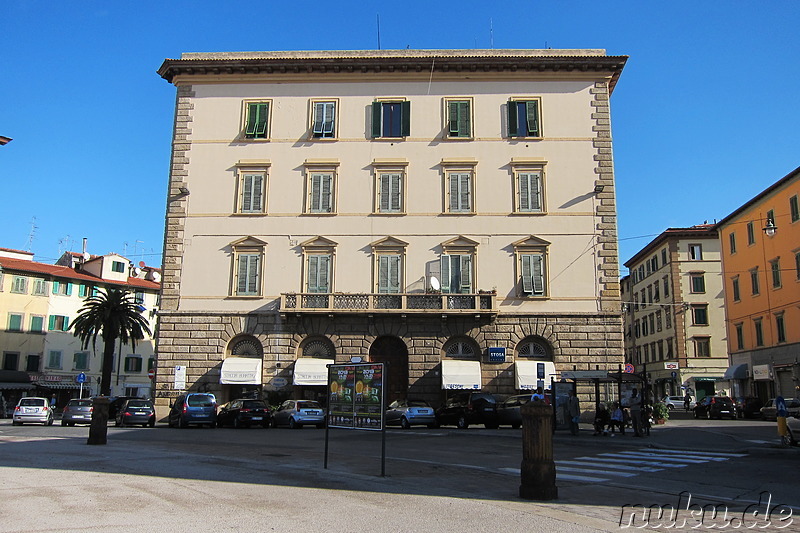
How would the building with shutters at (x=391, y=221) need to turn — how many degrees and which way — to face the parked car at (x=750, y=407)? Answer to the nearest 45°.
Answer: approximately 135° to its left

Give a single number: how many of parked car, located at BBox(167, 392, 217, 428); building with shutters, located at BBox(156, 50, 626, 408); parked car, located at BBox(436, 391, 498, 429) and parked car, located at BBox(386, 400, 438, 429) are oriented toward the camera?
1

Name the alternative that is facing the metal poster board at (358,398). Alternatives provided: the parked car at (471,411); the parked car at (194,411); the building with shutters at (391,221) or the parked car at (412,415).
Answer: the building with shutters

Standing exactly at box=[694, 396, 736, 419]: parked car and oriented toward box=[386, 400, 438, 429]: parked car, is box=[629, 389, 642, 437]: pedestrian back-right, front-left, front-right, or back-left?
front-left

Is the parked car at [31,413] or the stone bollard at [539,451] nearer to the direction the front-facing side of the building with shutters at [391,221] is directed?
the stone bollard

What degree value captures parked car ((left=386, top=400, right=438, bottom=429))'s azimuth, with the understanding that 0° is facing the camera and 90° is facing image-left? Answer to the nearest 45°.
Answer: approximately 135°

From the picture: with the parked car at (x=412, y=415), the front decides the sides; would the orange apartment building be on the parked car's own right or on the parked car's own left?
on the parked car's own right

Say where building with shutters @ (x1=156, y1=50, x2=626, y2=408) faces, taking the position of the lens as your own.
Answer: facing the viewer

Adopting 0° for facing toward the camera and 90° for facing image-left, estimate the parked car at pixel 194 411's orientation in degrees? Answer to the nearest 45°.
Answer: approximately 135°

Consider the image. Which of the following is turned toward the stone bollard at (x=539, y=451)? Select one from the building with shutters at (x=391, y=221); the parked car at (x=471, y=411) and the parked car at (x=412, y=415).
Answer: the building with shutters

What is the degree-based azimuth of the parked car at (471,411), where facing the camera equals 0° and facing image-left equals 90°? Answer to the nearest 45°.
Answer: approximately 135°

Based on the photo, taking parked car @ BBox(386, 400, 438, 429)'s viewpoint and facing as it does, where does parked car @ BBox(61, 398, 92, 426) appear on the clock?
parked car @ BBox(61, 398, 92, 426) is roughly at 11 o'clock from parked car @ BBox(386, 400, 438, 429).

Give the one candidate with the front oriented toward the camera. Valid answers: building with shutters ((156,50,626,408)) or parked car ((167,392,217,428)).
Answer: the building with shutters

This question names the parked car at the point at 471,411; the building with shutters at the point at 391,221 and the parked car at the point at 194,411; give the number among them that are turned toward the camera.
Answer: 1

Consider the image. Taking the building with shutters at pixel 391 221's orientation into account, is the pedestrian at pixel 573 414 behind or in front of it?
in front
